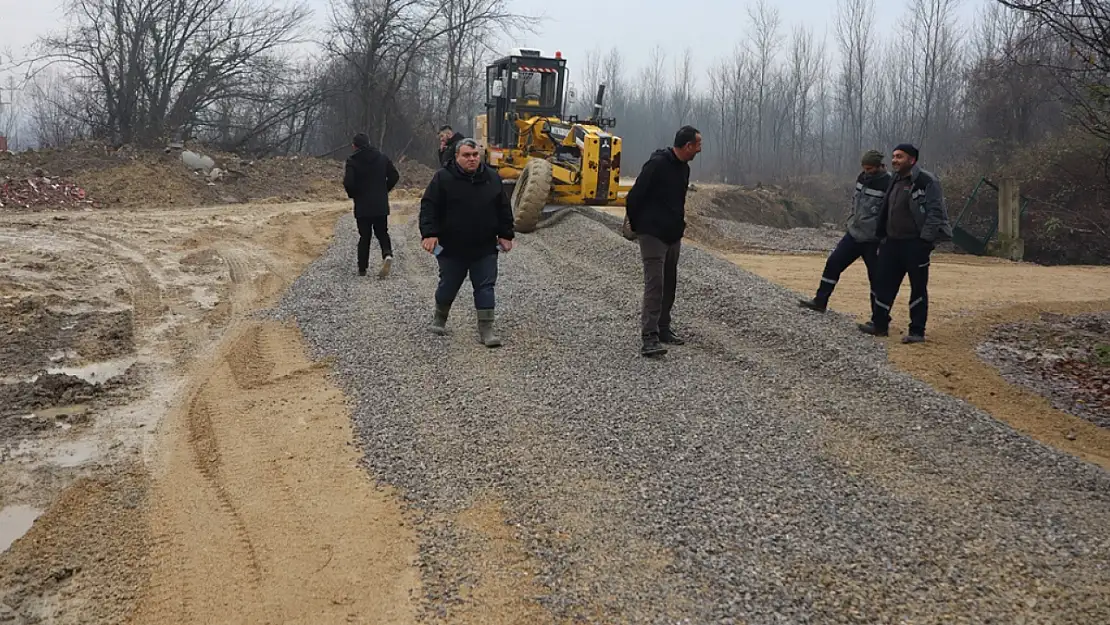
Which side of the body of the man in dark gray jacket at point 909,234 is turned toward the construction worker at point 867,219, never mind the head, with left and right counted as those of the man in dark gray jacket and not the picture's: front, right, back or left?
right

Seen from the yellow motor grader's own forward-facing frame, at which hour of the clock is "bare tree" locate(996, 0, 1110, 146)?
The bare tree is roughly at 1 o'clock from the yellow motor grader.

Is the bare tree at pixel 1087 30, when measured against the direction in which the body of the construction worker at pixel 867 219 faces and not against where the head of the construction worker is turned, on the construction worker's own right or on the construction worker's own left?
on the construction worker's own left

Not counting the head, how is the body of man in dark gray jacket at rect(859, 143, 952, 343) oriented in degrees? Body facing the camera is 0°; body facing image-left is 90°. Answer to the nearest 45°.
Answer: approximately 45°
